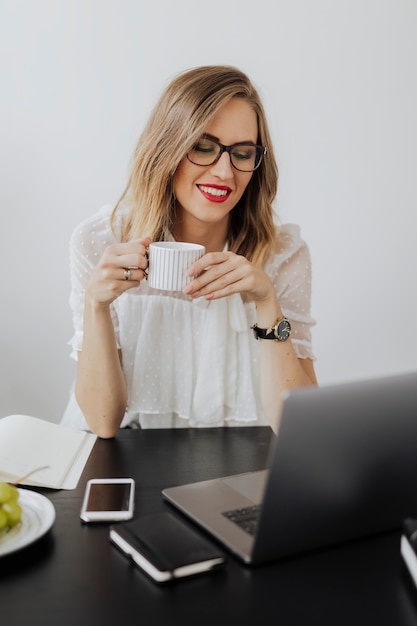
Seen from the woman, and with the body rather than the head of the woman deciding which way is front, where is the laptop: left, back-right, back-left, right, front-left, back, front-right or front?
front

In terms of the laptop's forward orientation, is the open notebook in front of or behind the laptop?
in front

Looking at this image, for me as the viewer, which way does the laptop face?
facing away from the viewer and to the left of the viewer

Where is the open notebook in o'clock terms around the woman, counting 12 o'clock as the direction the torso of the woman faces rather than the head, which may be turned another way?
The open notebook is roughly at 1 o'clock from the woman.

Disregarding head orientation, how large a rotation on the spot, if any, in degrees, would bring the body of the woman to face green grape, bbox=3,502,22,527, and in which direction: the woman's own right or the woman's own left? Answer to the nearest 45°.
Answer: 0° — they already face it

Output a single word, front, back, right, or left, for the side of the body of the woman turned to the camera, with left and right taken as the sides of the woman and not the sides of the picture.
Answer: front

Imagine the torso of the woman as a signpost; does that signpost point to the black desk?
yes

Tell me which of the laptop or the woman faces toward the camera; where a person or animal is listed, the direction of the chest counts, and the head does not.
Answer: the woman

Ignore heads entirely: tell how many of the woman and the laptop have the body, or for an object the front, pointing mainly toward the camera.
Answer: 1
